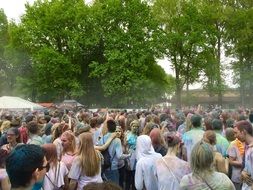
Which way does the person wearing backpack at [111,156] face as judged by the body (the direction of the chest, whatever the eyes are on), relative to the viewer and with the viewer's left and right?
facing away from the viewer and to the right of the viewer
